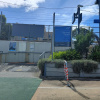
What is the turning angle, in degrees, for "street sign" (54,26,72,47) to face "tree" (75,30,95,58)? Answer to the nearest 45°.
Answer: approximately 45° to its left

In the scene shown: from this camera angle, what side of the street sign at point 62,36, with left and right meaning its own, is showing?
front
